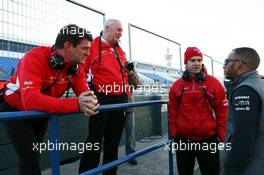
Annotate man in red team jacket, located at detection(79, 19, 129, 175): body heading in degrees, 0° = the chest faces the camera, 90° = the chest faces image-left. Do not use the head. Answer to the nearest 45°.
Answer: approximately 315°

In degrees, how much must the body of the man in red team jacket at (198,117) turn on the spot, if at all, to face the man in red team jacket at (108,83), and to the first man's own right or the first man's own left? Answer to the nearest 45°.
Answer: approximately 90° to the first man's own right

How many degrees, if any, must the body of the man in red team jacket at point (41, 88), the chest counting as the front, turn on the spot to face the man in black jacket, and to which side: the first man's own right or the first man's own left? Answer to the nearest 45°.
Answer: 0° — they already face them

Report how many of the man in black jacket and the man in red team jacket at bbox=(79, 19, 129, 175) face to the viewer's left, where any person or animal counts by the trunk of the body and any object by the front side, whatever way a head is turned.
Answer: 1

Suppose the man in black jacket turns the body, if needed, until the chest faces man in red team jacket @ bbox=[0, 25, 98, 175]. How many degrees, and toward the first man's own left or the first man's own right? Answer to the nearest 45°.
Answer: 0° — they already face them

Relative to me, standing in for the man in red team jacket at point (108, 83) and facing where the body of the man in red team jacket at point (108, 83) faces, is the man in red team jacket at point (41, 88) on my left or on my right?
on my right

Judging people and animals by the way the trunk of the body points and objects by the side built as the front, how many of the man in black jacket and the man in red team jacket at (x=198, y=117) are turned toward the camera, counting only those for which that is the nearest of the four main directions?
1

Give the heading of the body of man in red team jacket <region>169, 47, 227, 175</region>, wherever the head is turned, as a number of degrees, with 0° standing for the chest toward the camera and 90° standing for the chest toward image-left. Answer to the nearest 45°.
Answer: approximately 0°

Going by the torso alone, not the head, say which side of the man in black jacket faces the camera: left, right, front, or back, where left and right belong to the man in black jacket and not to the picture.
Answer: left

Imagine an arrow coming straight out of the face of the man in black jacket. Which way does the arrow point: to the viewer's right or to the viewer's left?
to the viewer's left

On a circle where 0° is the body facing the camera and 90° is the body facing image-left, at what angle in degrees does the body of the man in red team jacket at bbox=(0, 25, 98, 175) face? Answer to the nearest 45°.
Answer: approximately 315°

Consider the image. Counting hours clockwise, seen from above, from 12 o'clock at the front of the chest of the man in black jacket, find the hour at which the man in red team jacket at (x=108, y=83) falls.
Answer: The man in red team jacket is roughly at 1 o'clock from the man in black jacket.
